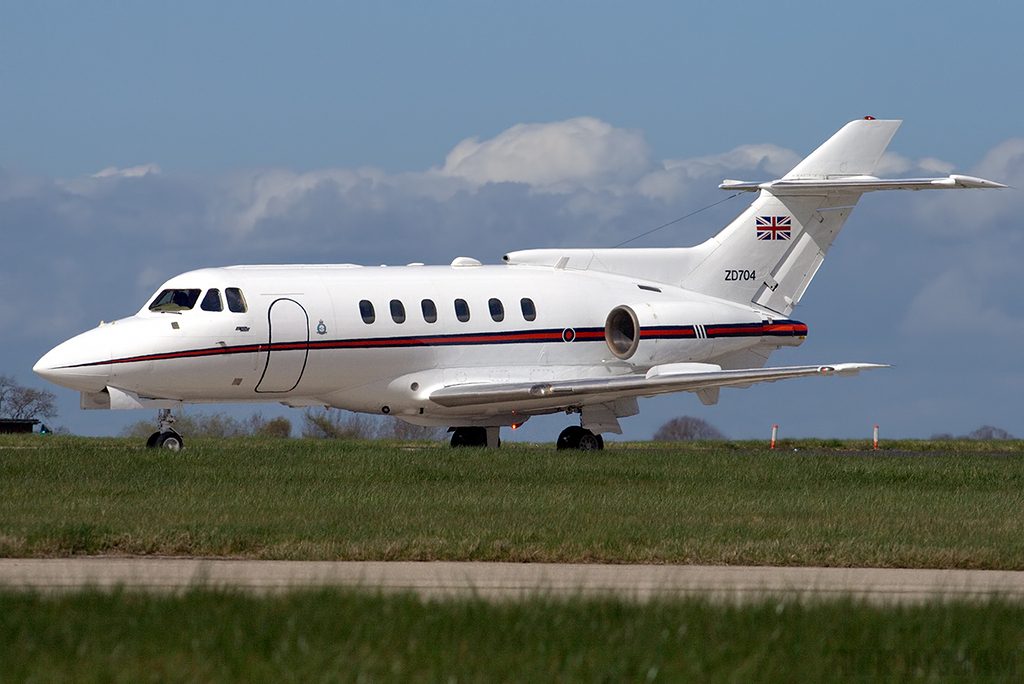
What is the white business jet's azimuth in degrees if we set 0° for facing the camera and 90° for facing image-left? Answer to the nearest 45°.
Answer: approximately 45°
